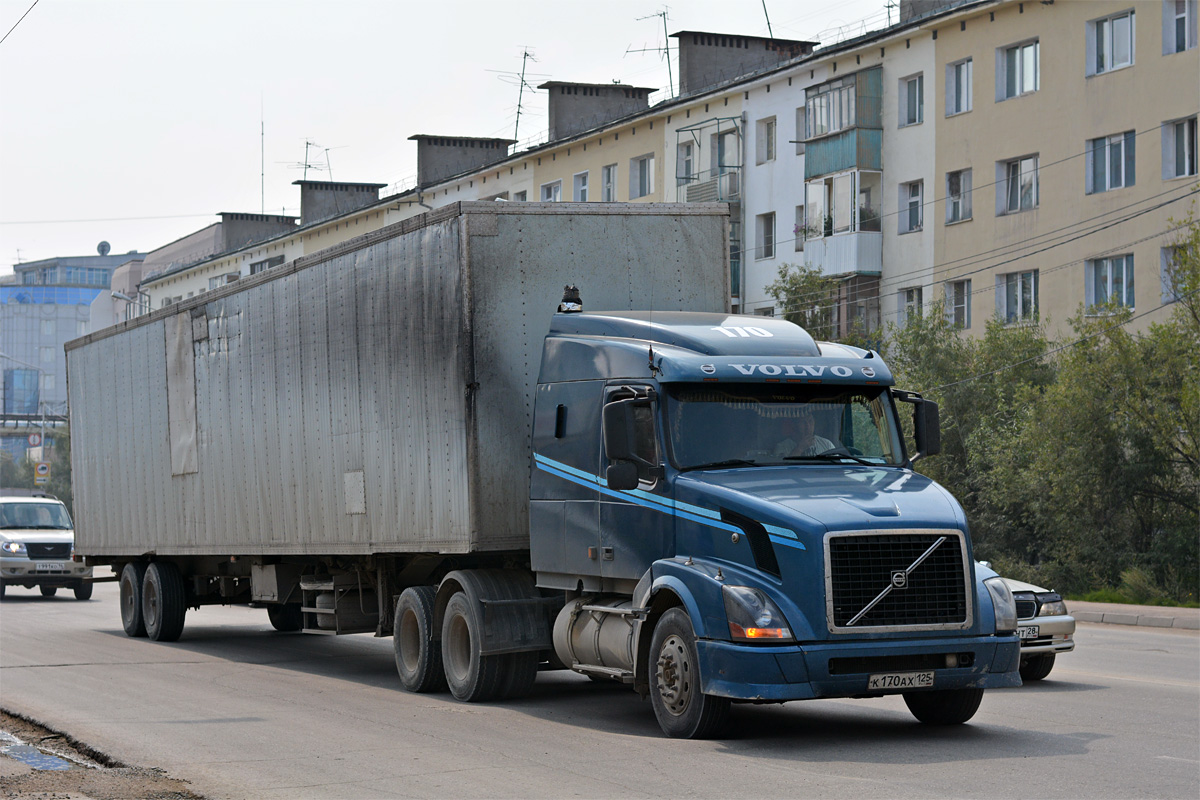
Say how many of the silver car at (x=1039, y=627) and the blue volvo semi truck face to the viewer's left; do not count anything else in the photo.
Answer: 0

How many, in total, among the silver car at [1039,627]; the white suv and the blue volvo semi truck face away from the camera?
0

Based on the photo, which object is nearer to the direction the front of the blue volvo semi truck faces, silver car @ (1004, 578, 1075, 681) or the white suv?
the silver car

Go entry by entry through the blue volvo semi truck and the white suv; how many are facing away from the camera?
0

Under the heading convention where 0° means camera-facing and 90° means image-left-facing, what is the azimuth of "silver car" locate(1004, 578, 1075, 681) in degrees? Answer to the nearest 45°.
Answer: approximately 315°

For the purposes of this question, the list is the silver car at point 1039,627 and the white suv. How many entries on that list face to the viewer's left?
0

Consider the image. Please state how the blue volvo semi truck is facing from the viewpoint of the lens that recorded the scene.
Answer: facing the viewer and to the right of the viewer
